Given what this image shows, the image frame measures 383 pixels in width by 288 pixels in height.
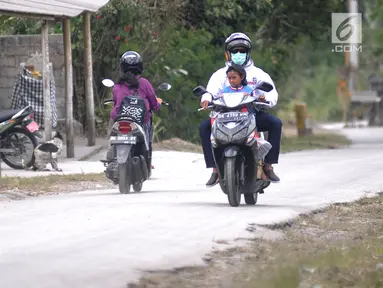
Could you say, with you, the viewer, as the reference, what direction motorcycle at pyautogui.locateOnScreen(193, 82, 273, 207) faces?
facing the viewer

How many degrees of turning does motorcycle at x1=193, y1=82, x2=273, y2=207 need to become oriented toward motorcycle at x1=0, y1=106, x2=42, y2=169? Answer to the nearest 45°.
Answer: approximately 135° to its right
